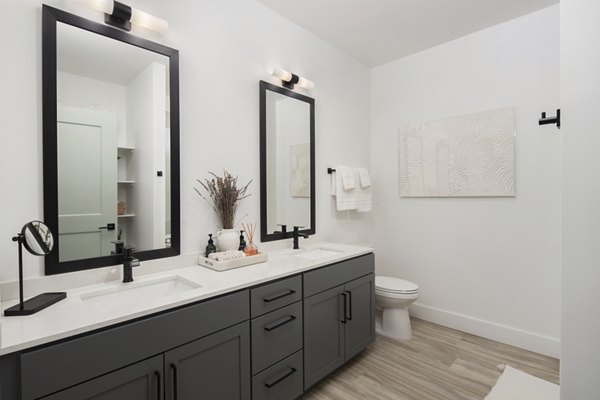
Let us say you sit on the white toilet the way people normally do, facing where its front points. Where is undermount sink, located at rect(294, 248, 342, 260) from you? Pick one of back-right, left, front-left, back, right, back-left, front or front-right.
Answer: right

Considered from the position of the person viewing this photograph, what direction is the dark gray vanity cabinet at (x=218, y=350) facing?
facing the viewer and to the right of the viewer

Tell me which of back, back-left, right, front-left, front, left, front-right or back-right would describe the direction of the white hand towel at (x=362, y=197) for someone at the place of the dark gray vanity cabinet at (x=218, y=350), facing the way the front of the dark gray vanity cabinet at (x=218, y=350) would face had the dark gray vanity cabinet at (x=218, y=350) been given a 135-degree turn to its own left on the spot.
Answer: front-right

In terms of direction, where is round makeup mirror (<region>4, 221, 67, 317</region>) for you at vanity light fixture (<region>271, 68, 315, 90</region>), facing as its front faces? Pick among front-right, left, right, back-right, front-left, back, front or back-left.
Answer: right

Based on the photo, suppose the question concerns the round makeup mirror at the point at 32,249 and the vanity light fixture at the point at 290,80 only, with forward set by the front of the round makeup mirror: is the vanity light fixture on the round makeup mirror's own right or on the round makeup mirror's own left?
on the round makeup mirror's own left

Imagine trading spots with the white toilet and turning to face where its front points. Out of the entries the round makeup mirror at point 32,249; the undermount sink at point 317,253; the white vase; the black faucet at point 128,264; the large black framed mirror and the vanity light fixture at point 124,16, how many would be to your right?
6

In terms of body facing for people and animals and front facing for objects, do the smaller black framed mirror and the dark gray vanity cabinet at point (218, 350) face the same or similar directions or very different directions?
same or similar directions

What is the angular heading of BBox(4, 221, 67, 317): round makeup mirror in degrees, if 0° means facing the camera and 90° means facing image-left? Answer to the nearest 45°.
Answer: approximately 315°

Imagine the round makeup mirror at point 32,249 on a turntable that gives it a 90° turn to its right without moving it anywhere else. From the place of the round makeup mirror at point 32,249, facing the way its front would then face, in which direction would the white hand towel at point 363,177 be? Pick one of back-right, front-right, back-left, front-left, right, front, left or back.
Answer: back-left

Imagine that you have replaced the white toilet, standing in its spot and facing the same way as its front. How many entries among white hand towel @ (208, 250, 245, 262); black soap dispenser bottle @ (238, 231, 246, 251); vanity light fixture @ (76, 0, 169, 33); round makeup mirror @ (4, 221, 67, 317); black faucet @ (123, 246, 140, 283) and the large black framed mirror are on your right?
6

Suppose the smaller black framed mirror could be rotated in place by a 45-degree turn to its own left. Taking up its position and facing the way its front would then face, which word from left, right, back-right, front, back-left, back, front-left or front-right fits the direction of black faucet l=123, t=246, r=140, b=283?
back-right

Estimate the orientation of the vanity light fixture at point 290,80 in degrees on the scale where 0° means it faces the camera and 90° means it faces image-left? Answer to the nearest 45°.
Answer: approximately 315°

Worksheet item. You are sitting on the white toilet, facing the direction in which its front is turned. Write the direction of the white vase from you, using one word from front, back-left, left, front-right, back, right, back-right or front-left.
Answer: right
